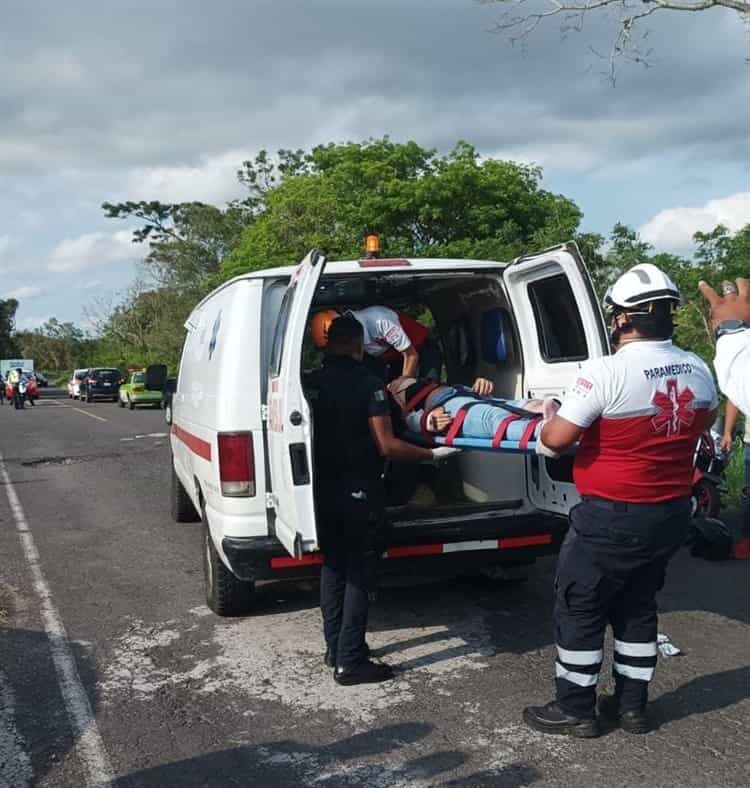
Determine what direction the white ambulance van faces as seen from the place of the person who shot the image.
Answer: facing away from the viewer and to the left of the viewer

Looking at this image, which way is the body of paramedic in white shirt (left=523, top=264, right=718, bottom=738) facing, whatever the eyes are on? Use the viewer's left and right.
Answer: facing away from the viewer and to the left of the viewer

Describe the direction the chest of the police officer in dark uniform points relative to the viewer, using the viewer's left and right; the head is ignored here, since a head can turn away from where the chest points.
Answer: facing away from the viewer and to the right of the viewer

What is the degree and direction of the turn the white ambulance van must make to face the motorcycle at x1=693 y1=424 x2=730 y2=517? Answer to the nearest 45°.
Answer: approximately 90° to its right

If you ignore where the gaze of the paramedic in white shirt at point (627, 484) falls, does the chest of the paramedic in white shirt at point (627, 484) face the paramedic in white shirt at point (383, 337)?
yes

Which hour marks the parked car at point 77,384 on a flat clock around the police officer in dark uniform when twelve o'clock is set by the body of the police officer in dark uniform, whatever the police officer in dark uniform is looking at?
The parked car is roughly at 10 o'clock from the police officer in dark uniform.

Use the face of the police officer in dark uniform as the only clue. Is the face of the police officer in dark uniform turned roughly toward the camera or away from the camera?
away from the camera

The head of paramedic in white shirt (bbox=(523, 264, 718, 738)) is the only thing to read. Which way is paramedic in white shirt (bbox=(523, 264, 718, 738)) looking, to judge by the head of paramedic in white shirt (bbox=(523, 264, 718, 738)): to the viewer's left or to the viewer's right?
to the viewer's left
